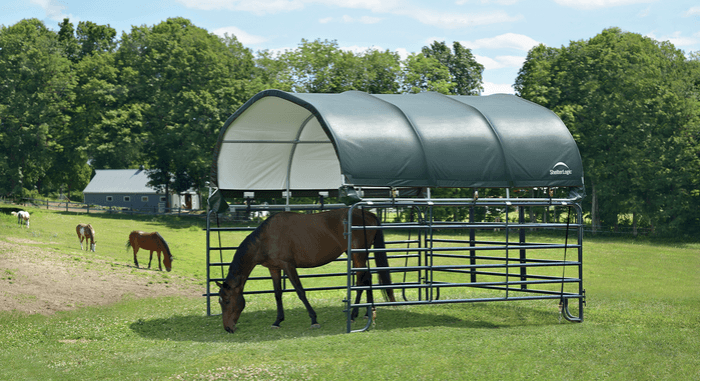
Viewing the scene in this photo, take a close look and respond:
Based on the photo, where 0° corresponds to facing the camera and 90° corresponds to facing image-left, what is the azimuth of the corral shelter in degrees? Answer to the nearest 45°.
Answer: approximately 45°

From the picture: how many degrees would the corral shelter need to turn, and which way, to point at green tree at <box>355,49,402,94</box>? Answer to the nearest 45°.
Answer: approximately 135° to its right

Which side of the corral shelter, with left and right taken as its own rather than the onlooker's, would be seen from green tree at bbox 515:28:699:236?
back

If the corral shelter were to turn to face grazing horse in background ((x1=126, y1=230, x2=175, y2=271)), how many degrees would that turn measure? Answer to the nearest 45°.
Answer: approximately 90° to its right

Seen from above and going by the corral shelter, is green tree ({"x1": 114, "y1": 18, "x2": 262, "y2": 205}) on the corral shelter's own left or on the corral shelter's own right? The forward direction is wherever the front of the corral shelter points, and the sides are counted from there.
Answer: on the corral shelter's own right

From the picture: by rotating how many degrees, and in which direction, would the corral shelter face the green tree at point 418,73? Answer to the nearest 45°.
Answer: approximately 135° to its right
